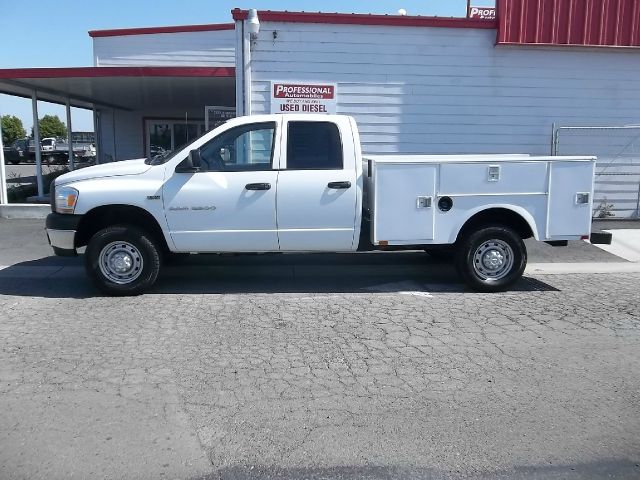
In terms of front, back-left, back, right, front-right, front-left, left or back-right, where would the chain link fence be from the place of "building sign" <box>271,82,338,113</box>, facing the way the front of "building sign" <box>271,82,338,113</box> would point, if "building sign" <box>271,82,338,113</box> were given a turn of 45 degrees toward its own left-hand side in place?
front-left

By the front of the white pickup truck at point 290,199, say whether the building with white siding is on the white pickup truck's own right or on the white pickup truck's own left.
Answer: on the white pickup truck's own right

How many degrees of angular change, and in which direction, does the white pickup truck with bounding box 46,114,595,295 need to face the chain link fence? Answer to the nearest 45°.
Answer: approximately 135° to its right

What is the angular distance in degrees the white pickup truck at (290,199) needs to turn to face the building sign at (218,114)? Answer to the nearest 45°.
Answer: approximately 90° to its right

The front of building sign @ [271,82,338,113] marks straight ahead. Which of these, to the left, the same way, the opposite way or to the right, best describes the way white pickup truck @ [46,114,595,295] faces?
to the right

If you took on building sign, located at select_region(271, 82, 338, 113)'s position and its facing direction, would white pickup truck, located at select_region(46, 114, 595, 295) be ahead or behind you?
ahead

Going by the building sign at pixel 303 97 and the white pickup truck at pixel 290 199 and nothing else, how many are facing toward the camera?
1

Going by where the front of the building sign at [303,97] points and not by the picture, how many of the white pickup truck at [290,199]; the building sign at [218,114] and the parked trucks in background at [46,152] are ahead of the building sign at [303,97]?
1

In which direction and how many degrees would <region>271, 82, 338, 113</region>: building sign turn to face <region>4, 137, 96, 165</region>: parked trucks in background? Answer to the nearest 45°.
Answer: approximately 135° to its right

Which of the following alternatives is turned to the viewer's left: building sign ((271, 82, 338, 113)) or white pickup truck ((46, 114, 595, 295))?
the white pickup truck

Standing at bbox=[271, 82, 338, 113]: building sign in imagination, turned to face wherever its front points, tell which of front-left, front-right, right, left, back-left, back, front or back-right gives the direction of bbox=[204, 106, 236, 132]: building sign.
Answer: back-right

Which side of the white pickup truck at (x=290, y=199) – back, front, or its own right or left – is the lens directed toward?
left

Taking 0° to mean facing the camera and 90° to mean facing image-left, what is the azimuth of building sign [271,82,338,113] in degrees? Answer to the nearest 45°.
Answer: approximately 0°

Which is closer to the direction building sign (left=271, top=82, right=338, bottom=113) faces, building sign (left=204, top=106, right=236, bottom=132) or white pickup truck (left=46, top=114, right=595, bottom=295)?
the white pickup truck

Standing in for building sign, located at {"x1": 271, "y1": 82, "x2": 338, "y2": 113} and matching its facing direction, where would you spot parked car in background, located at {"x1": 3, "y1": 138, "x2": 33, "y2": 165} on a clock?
The parked car in background is roughly at 5 o'clock from the building sign.
